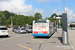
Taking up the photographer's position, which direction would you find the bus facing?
facing away from the viewer
